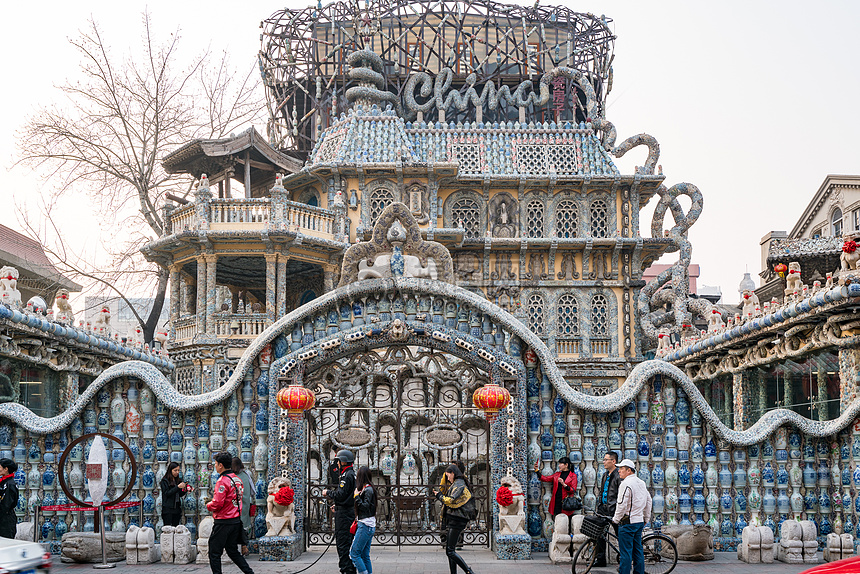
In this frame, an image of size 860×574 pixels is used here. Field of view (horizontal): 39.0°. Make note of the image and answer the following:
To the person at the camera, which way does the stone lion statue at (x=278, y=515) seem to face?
facing the viewer and to the right of the viewer

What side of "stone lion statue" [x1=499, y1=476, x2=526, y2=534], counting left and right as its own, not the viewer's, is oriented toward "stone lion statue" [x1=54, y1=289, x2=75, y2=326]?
right

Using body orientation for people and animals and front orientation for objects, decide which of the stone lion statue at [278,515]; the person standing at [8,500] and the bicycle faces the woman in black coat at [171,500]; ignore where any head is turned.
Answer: the bicycle

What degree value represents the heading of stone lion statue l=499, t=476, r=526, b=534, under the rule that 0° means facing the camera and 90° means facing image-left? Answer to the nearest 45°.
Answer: approximately 45°

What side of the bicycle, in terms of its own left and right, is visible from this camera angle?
left

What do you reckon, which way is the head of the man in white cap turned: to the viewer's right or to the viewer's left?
to the viewer's left

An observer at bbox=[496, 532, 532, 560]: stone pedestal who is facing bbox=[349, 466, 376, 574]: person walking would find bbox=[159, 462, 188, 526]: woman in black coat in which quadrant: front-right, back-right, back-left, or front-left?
front-right

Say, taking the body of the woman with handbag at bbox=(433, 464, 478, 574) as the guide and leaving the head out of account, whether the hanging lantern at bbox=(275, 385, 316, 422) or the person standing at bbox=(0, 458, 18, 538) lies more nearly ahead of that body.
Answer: the person standing

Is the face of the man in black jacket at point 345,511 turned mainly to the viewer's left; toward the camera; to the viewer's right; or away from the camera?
to the viewer's left

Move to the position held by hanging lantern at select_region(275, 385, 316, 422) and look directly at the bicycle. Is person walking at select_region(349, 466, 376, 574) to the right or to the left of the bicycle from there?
right

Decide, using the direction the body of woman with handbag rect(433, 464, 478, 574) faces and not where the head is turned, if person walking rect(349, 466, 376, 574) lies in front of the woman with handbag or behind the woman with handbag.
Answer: in front
